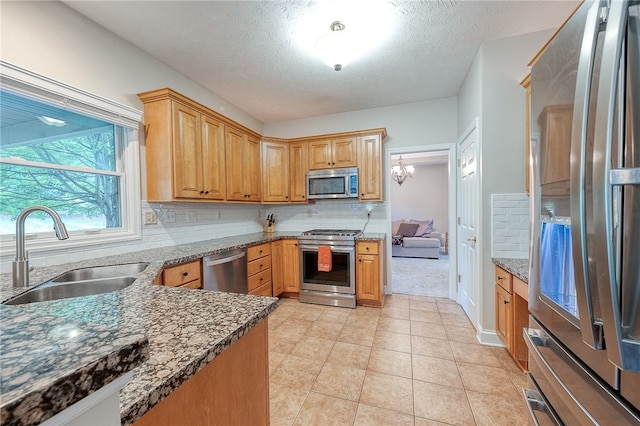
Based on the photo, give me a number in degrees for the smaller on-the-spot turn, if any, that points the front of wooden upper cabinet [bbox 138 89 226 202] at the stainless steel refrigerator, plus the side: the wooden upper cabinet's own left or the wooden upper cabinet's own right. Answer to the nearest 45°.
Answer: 0° — it already faces it

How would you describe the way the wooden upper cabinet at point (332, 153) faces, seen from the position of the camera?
facing the viewer

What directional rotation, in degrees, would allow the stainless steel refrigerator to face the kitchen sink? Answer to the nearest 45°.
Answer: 0° — it already faces it

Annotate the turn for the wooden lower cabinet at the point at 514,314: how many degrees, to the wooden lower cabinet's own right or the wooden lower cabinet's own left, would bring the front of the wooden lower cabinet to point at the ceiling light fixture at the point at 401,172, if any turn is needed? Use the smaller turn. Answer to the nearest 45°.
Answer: approximately 45° to the wooden lower cabinet's own right

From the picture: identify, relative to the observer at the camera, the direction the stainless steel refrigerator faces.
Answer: facing the viewer and to the left of the viewer

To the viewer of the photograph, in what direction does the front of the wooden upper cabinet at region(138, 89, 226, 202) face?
facing the viewer and to the right of the viewer

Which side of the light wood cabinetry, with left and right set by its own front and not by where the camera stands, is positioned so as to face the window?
right

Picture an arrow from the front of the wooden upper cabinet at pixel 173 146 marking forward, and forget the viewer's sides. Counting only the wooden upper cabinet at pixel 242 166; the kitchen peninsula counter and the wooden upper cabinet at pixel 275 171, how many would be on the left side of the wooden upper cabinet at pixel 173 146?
2

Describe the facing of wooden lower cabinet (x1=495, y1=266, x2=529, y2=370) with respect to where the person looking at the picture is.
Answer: facing to the left of the viewer

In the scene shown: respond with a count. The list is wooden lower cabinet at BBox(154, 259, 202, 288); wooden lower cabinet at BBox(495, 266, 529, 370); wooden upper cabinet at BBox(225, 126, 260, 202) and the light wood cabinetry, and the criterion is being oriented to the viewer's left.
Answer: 1

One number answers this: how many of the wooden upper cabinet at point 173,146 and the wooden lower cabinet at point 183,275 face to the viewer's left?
0

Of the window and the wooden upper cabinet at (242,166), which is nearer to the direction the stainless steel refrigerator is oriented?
the window

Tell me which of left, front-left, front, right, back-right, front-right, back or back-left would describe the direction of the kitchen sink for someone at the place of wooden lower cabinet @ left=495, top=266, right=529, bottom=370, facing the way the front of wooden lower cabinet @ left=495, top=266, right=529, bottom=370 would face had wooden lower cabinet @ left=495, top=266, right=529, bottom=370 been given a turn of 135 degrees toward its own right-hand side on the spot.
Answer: back

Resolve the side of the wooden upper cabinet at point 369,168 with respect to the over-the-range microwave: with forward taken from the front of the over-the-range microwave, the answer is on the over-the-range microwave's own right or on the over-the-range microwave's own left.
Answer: on the over-the-range microwave's own left

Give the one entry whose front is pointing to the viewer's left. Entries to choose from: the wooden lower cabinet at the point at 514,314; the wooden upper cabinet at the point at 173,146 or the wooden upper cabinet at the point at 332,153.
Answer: the wooden lower cabinet

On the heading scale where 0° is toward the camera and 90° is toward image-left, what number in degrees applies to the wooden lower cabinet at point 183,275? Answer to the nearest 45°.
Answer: approximately 315°
